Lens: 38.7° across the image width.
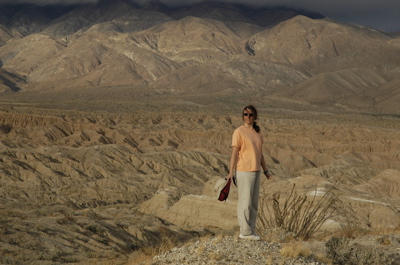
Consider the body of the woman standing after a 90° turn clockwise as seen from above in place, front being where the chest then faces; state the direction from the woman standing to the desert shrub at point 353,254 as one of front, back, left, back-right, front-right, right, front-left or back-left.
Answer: back-left

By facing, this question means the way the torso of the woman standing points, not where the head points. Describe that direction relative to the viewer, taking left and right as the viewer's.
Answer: facing the viewer and to the right of the viewer
